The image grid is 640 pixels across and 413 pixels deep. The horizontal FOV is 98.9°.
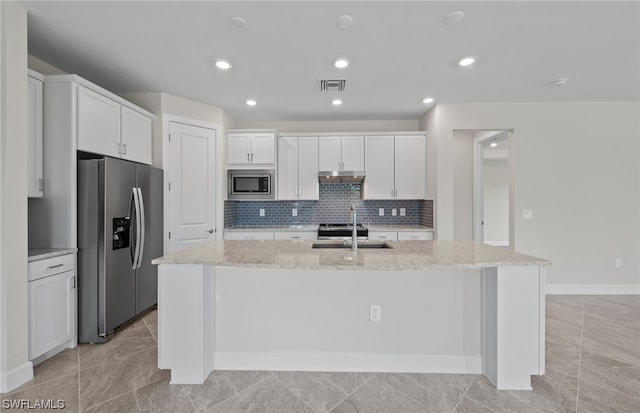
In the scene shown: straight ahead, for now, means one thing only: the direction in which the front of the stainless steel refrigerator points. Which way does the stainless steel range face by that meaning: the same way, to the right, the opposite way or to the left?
to the right

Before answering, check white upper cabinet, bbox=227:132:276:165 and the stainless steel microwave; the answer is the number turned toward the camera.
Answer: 2

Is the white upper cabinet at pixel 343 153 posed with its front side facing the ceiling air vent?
yes

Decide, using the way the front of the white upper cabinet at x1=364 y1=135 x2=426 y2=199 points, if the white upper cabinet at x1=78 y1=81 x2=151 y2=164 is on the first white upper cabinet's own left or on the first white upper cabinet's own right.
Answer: on the first white upper cabinet's own right

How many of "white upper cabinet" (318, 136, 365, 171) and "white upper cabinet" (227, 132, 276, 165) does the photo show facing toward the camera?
2

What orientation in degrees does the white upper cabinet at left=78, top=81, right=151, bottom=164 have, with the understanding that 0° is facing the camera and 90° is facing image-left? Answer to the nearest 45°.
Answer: approximately 315°

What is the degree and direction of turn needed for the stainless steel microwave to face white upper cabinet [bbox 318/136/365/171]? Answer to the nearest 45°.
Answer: approximately 90° to its left

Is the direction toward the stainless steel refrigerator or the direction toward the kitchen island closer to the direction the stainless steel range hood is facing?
the kitchen island

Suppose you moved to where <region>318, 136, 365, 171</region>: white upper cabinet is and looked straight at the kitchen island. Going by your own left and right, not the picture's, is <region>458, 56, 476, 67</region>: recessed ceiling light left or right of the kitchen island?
left

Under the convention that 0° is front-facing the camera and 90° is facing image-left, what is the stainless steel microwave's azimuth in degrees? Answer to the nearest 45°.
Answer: approximately 0°

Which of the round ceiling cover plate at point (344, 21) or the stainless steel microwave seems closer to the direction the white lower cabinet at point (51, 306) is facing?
the round ceiling cover plate
